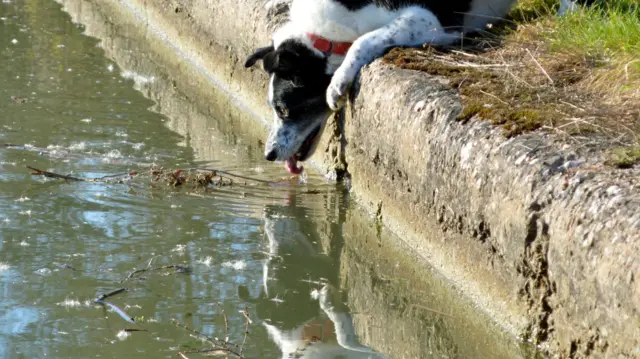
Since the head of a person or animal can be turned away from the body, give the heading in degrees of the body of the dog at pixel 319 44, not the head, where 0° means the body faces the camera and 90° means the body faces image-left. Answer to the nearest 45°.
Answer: approximately 90°

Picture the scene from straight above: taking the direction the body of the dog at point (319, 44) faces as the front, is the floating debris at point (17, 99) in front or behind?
in front

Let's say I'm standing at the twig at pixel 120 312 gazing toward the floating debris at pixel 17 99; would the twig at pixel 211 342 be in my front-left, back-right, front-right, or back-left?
back-right

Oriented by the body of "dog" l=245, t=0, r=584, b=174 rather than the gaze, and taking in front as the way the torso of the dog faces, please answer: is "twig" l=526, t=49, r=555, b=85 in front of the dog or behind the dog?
behind

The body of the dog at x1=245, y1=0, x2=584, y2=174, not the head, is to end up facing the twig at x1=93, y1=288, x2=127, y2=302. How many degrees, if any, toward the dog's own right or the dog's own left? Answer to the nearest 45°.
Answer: approximately 45° to the dog's own left
